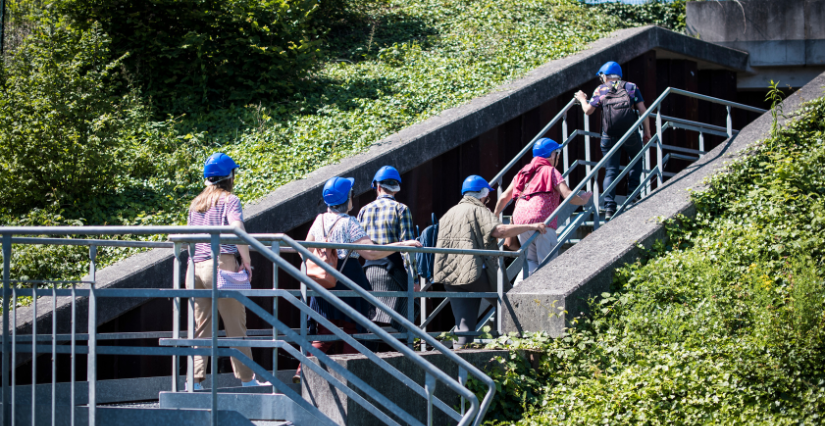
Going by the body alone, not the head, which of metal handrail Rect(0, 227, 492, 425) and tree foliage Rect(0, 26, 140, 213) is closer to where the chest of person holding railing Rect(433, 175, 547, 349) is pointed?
the tree foliage

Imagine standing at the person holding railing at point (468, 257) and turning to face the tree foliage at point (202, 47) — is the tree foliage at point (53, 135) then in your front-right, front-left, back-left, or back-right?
front-left

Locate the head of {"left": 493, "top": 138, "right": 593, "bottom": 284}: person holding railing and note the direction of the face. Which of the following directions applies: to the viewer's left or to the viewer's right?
to the viewer's right

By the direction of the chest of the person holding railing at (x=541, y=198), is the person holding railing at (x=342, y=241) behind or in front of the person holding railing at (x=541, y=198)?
behind

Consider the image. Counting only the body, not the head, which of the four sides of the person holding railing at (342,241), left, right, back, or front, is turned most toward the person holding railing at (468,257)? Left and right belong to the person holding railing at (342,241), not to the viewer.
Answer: front

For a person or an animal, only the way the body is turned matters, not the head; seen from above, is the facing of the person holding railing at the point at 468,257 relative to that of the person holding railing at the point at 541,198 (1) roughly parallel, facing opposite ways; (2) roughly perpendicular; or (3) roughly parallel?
roughly parallel

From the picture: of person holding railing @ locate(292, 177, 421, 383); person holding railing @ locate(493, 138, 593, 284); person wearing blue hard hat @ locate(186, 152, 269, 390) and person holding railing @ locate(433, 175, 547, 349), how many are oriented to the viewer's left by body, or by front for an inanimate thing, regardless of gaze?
0

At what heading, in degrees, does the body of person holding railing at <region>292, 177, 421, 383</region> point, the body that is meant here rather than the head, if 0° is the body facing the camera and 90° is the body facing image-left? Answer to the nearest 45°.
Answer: approximately 225°

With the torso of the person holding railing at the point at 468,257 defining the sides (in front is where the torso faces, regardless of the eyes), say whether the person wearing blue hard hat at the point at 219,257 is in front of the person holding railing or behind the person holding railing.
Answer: behind

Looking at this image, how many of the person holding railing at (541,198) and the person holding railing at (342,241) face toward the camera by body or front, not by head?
0

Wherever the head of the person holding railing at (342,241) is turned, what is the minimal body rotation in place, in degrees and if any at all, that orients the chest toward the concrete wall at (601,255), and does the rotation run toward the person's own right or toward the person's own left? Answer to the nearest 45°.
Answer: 0° — they already face it

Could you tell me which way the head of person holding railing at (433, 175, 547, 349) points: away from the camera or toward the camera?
away from the camera

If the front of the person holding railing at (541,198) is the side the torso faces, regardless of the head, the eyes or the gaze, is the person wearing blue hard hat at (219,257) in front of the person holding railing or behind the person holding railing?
behind
